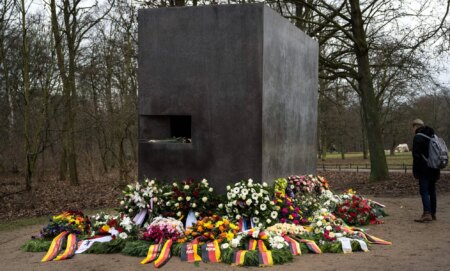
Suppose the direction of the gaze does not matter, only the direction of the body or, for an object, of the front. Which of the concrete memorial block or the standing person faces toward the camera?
the concrete memorial block

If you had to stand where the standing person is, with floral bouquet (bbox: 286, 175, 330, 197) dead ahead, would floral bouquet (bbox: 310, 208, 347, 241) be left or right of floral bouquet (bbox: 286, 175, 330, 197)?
left

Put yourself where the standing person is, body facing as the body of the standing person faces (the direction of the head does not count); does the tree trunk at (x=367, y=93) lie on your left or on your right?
on your right

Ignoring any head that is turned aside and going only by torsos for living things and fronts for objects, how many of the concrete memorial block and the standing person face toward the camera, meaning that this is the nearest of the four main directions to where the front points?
1

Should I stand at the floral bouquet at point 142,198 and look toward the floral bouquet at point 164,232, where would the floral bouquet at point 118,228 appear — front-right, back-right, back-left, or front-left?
front-right

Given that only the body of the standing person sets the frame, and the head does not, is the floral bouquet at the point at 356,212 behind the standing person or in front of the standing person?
in front

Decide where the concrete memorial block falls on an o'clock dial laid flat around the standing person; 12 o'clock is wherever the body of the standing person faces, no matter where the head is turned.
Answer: The concrete memorial block is roughly at 11 o'clock from the standing person.

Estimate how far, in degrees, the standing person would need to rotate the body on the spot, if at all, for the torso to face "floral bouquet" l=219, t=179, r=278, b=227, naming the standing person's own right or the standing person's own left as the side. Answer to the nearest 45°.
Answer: approximately 45° to the standing person's own left

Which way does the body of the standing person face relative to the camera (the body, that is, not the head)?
to the viewer's left

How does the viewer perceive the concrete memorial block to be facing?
facing the viewer

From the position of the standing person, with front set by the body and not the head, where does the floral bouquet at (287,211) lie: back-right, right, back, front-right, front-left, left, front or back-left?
front-left

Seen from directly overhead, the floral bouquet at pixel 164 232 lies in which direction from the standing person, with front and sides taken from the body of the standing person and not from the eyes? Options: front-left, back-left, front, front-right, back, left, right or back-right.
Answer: front-left

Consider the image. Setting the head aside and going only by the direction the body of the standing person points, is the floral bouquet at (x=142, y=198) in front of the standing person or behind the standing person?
in front
